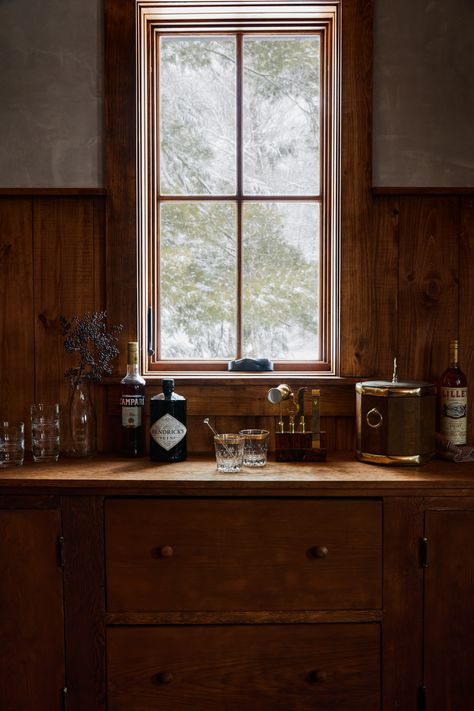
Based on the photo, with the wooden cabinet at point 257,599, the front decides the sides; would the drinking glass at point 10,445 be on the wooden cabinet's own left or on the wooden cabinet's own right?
on the wooden cabinet's own right

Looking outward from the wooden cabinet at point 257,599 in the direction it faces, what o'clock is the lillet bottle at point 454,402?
The lillet bottle is roughly at 8 o'clock from the wooden cabinet.

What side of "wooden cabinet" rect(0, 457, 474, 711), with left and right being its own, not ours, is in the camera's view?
front

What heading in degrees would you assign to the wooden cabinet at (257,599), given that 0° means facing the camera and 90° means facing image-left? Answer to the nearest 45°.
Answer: approximately 0°
